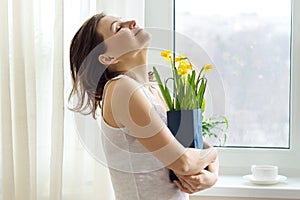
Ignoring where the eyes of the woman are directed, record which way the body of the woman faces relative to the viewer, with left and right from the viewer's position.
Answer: facing to the right of the viewer

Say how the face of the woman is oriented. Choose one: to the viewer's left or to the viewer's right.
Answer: to the viewer's right

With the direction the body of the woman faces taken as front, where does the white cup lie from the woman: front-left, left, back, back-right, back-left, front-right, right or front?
front-left

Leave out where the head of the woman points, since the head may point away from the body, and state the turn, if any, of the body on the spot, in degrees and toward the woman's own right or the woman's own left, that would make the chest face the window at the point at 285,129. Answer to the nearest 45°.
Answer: approximately 45° to the woman's own left

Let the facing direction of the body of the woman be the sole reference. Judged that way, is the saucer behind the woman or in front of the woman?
in front
